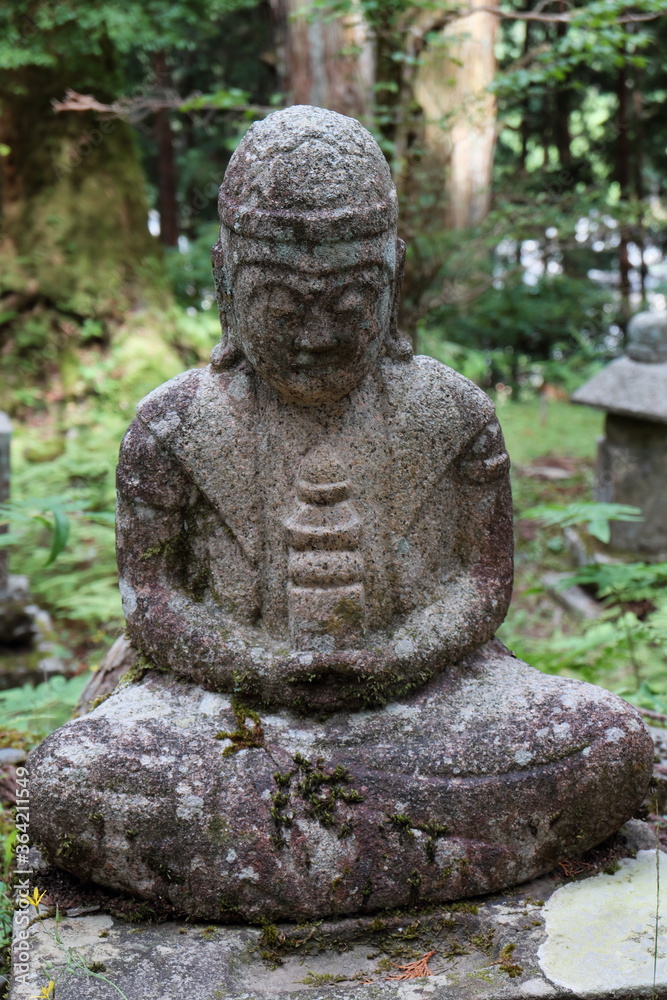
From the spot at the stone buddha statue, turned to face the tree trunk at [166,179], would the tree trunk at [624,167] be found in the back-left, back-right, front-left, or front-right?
front-right

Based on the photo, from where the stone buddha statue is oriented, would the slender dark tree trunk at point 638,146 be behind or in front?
behind

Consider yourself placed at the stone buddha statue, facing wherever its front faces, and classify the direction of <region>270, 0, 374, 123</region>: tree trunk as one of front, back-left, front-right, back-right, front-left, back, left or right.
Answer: back

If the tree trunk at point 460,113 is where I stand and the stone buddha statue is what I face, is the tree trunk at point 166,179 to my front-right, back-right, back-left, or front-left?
back-right

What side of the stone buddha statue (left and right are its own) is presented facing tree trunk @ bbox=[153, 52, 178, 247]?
back

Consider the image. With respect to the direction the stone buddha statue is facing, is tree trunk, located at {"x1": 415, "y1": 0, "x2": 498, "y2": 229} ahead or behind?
behind

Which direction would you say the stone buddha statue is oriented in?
toward the camera

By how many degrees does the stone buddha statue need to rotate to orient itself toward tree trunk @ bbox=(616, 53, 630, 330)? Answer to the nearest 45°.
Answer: approximately 180°
